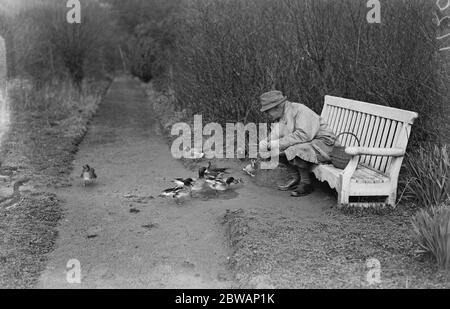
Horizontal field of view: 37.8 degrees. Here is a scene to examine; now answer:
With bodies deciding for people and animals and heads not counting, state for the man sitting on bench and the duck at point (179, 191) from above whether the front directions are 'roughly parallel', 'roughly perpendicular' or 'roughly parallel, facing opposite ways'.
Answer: roughly parallel, facing opposite ways

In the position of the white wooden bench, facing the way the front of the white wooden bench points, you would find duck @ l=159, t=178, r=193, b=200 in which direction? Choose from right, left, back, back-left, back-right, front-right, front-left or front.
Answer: front-right

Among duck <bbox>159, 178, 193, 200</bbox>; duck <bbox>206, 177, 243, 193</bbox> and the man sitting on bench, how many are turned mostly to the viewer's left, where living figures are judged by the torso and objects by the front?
1

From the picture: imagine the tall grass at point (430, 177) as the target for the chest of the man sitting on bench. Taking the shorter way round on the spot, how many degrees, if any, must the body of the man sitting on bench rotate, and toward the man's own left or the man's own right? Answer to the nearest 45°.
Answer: approximately 135° to the man's own left

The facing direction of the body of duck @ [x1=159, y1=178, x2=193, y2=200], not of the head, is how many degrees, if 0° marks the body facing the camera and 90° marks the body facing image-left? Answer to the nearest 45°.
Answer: approximately 270°

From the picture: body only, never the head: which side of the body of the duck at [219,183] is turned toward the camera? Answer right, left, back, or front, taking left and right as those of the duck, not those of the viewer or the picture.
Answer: right

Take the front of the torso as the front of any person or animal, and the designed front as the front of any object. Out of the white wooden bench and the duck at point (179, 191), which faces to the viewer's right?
the duck

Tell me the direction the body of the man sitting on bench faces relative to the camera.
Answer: to the viewer's left

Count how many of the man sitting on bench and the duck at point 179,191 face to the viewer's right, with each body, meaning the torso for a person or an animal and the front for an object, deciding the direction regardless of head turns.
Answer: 1

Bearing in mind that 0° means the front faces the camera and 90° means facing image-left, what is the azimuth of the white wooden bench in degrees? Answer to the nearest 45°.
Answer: approximately 45°
